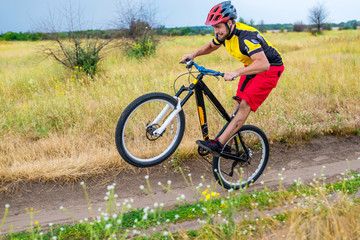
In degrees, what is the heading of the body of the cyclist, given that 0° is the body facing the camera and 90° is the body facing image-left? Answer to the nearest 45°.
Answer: approximately 45°

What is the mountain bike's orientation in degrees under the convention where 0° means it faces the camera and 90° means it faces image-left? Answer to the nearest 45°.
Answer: approximately 45°

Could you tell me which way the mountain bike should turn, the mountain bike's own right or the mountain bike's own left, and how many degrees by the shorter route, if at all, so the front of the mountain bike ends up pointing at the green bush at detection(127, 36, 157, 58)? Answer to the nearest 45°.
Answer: approximately 135° to the mountain bike's own right

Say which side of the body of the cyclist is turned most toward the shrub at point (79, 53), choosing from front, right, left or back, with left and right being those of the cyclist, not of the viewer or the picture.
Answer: right
